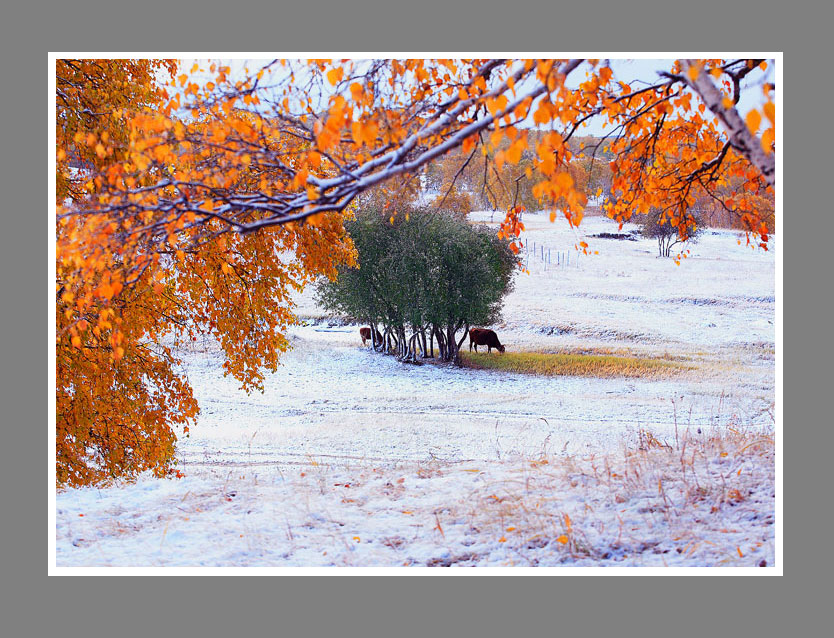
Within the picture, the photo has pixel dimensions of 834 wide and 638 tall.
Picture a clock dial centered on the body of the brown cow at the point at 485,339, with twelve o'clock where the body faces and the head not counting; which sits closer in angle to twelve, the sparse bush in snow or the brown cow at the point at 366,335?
the sparse bush in snow

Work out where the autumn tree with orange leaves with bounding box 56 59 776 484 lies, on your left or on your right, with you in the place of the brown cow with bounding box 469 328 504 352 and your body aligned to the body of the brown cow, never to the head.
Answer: on your right

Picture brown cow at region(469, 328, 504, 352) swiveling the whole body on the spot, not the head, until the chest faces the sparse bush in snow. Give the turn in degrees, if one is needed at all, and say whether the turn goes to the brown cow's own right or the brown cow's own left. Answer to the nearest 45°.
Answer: approximately 90° to the brown cow's own left

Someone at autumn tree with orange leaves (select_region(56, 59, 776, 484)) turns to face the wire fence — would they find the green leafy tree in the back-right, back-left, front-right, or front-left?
front-left

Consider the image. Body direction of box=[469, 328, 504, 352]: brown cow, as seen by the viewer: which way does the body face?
to the viewer's right

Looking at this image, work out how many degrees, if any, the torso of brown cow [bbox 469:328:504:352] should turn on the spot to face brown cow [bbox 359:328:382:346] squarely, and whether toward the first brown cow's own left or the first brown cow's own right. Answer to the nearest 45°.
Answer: approximately 180°
